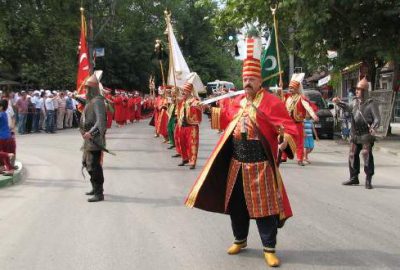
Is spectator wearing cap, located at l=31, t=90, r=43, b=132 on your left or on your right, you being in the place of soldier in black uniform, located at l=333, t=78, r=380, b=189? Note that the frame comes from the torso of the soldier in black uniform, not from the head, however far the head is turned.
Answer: on your right

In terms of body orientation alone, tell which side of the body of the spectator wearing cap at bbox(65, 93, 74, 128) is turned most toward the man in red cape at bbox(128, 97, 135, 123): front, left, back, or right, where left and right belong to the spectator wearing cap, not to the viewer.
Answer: left

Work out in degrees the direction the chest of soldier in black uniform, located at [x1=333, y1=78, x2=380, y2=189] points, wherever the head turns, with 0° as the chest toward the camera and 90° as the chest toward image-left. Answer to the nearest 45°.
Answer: approximately 45°
